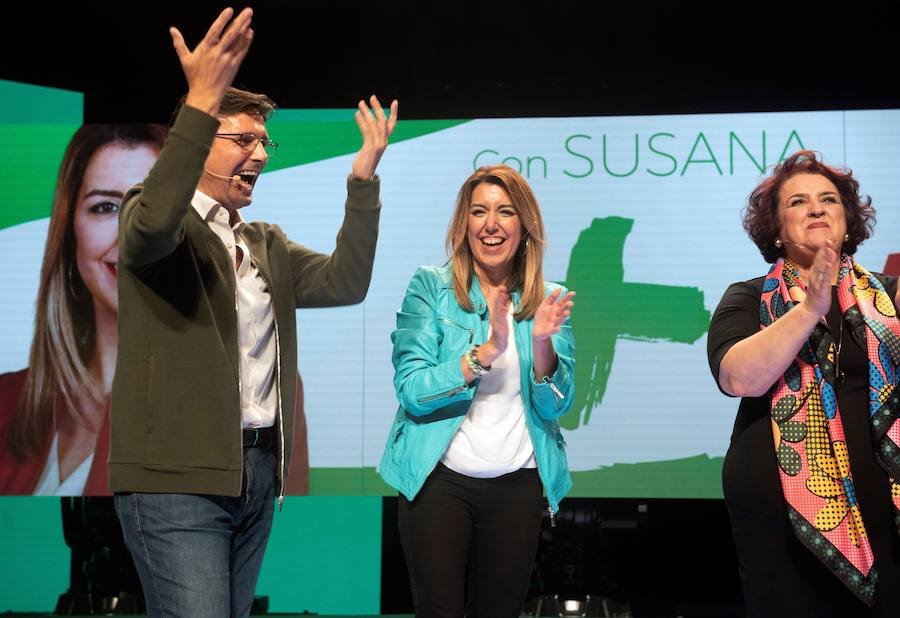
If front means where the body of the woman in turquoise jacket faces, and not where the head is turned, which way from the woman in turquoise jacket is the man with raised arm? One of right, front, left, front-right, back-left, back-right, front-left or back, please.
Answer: front-right

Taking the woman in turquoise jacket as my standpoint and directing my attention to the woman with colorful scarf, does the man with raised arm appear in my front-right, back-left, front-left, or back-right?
back-right

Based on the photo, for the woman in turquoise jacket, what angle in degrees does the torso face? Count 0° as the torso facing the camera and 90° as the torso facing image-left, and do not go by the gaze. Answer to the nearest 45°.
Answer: approximately 0°

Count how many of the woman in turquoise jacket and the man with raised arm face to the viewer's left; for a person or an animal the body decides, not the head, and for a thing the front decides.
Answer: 0

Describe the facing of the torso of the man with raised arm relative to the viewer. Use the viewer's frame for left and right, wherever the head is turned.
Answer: facing the viewer and to the right of the viewer

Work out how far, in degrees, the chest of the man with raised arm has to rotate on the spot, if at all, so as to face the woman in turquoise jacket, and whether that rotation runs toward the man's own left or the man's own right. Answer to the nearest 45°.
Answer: approximately 90° to the man's own left

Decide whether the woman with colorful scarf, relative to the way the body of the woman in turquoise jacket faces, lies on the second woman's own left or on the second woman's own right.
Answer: on the second woman's own left

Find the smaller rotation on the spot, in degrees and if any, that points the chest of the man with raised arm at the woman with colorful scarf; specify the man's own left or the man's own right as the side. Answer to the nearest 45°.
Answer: approximately 45° to the man's own left
